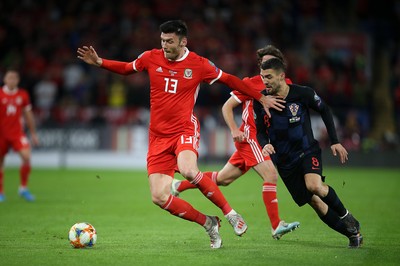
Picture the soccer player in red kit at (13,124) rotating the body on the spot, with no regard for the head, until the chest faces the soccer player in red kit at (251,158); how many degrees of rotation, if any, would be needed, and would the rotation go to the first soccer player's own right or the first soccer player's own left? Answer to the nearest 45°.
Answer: approximately 45° to the first soccer player's own left

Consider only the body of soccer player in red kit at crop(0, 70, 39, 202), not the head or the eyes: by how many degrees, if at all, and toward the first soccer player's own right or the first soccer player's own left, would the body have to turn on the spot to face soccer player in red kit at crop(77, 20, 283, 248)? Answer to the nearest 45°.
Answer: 0° — they already face them

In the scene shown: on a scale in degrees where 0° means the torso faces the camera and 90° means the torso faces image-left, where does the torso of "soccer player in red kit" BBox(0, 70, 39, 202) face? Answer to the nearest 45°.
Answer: approximately 0°
